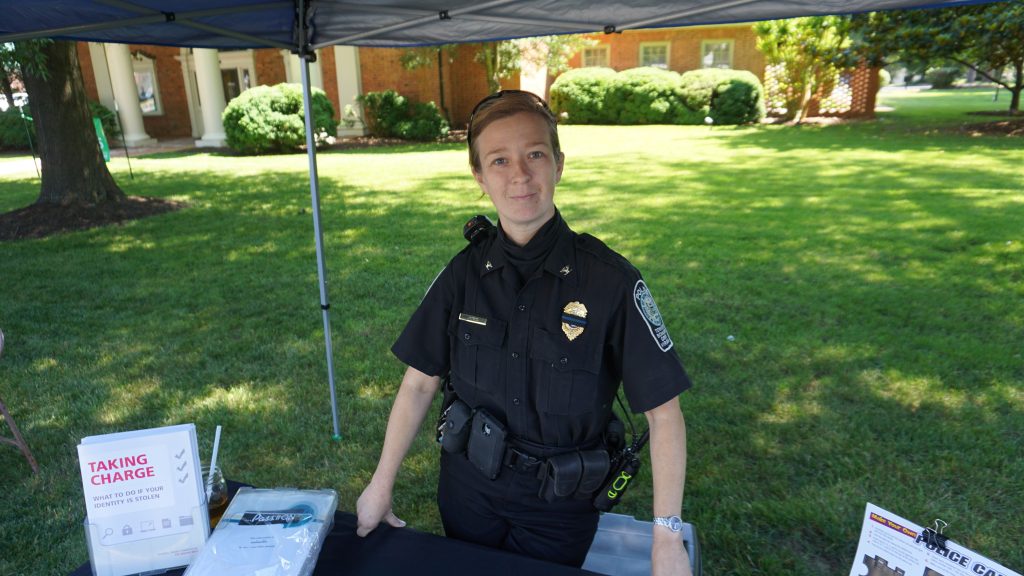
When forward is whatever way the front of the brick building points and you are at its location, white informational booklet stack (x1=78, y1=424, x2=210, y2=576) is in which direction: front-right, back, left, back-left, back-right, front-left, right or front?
front

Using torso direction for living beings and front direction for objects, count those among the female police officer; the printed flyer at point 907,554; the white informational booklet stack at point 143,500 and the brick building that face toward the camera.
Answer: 4

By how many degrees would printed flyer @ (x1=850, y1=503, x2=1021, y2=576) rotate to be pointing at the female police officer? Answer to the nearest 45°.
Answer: approximately 90° to its right

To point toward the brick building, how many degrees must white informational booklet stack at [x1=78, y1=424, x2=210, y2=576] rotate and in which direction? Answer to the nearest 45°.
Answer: approximately 180°

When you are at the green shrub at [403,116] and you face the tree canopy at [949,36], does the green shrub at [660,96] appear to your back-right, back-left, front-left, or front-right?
front-left

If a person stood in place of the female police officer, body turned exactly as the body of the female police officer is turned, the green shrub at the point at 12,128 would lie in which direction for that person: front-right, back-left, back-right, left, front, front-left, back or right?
back-right

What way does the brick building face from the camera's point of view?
toward the camera

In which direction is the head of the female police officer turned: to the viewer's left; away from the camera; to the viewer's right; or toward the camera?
toward the camera

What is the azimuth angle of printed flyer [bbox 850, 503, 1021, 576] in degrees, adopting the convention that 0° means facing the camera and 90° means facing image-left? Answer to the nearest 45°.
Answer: approximately 0°

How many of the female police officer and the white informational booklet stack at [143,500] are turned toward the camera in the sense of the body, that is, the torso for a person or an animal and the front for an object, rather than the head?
2

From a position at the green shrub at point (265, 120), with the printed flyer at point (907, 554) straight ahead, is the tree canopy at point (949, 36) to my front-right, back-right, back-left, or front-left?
front-left

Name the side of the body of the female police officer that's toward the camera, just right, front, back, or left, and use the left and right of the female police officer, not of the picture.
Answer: front

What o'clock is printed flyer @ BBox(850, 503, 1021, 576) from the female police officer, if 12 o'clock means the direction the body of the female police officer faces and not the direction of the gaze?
The printed flyer is roughly at 10 o'clock from the female police officer.

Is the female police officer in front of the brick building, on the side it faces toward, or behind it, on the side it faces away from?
in front

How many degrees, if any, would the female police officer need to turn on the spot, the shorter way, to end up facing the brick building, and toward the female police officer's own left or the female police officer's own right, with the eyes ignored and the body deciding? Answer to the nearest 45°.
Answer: approximately 180°

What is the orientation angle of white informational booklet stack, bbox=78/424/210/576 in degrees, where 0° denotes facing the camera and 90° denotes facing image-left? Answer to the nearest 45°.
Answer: approximately 0°
